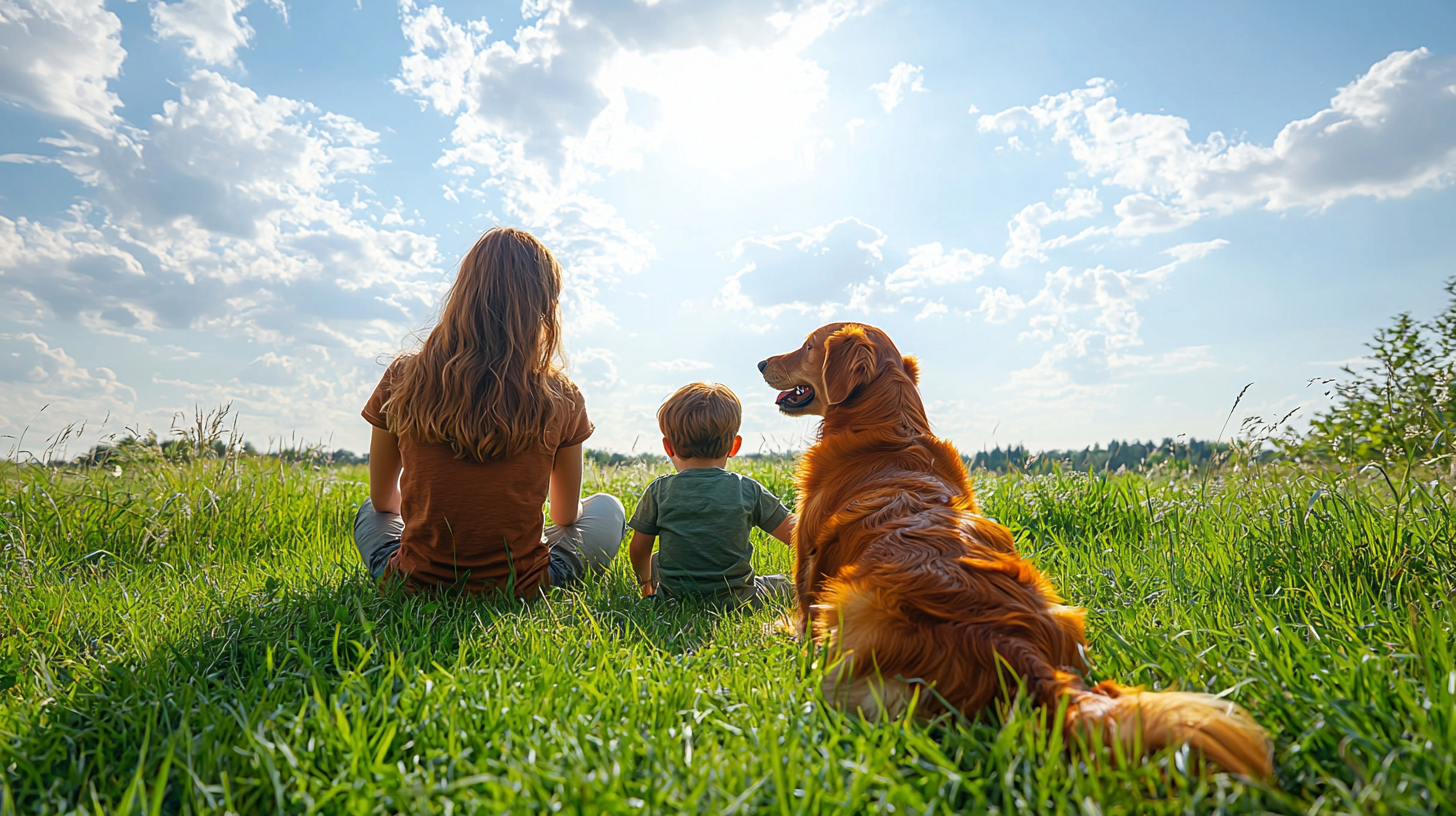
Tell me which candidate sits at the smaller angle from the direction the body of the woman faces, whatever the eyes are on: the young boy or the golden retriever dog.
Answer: the young boy

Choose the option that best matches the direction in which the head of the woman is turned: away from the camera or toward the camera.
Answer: away from the camera

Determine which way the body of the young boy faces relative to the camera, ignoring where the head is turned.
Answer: away from the camera

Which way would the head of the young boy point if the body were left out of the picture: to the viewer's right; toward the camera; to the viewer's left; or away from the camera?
away from the camera

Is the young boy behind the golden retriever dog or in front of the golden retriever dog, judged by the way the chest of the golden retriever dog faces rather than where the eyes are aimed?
in front

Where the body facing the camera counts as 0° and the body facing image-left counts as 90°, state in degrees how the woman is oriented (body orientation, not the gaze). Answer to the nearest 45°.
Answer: approximately 180°

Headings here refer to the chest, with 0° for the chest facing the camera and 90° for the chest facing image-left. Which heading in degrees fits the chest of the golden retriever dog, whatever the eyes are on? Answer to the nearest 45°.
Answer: approximately 135°

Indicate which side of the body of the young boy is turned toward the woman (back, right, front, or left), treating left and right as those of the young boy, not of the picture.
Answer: left

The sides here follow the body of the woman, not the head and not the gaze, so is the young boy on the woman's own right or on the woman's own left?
on the woman's own right

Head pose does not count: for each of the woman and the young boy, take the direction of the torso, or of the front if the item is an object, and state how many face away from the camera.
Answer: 2
